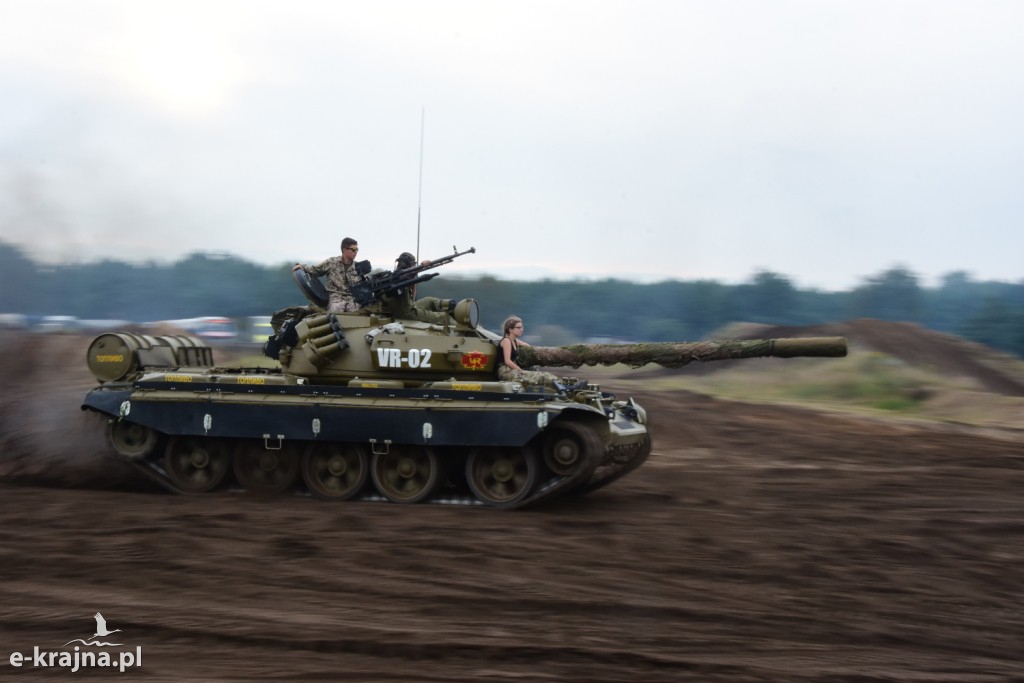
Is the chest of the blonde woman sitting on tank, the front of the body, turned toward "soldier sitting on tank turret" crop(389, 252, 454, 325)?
no

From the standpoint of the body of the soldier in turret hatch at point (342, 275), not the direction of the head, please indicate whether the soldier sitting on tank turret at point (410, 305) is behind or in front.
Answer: in front

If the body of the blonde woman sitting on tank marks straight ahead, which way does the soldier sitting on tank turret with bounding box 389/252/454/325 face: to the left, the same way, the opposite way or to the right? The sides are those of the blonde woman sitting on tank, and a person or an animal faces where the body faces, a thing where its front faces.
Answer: the same way

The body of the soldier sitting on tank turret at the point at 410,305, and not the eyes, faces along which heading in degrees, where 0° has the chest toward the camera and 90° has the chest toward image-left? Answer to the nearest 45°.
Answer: approximately 270°

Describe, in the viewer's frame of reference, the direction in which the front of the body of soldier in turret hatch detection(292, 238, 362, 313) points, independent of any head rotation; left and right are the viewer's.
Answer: facing the viewer and to the right of the viewer

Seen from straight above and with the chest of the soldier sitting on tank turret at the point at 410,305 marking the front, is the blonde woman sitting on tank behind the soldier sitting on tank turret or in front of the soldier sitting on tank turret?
in front

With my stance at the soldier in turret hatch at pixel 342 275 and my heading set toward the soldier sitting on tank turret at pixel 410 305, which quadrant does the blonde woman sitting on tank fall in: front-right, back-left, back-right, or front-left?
front-right

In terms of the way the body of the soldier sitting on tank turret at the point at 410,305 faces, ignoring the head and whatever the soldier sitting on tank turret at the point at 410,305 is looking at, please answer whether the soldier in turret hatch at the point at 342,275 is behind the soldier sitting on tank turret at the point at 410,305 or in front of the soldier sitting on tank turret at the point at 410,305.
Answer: behind
